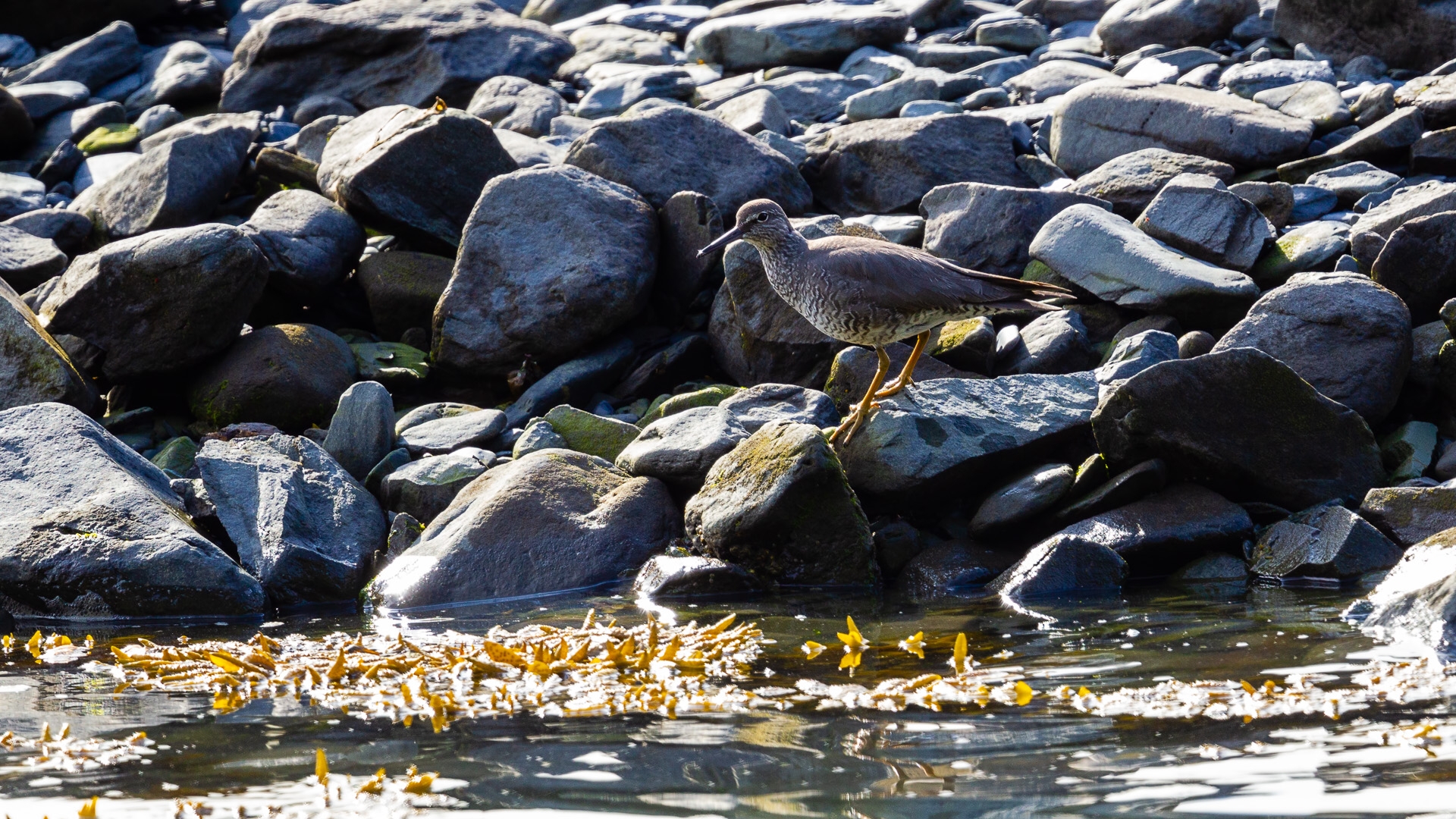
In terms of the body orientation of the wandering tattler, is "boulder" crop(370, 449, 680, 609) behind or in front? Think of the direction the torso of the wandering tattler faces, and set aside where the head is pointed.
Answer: in front

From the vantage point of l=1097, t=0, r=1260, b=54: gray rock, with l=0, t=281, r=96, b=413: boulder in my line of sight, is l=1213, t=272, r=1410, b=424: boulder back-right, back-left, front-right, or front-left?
front-left

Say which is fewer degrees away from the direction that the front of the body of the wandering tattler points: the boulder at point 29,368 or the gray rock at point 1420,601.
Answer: the boulder

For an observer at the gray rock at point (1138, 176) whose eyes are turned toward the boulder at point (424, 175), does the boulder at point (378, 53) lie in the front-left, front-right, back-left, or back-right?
front-right

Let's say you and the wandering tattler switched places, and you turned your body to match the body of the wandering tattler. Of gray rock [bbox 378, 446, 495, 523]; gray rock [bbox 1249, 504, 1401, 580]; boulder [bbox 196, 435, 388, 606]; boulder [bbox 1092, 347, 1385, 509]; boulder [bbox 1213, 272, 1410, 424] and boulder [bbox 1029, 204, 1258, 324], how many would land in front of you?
2

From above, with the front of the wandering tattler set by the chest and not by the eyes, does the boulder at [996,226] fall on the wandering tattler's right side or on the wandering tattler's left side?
on the wandering tattler's right side

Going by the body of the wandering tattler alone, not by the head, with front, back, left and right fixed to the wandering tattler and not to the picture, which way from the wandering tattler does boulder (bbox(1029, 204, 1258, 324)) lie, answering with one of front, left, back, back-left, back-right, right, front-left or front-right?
back-right

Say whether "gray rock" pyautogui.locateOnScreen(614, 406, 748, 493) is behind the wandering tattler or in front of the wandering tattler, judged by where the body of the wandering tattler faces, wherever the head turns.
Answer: in front

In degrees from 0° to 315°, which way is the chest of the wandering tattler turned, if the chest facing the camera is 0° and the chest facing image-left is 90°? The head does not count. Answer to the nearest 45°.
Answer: approximately 90°

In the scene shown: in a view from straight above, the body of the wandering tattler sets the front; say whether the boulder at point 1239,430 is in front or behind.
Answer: behind

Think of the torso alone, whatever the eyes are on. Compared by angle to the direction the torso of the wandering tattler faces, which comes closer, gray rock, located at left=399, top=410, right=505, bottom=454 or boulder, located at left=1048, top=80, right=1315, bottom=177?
the gray rock

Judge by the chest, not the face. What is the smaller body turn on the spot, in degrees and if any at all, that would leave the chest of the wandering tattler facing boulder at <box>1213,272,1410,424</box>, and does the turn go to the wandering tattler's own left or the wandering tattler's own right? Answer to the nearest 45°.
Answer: approximately 180°
